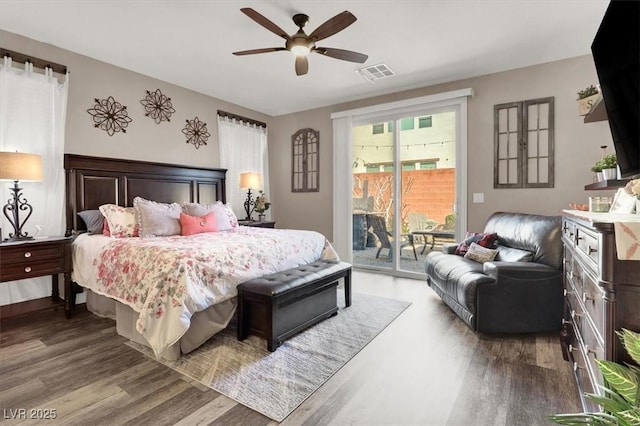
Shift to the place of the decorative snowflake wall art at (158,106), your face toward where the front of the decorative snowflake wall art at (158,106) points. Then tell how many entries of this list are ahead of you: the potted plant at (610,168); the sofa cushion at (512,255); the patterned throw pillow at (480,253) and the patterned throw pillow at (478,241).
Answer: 4

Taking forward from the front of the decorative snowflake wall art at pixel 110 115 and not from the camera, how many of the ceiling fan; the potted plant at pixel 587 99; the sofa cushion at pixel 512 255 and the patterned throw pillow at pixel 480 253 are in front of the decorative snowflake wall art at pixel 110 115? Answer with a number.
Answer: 4

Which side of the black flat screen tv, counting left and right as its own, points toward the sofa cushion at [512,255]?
right

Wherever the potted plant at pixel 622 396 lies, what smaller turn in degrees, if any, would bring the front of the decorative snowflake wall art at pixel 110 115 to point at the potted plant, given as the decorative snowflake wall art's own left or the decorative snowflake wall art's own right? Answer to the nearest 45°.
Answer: approximately 45° to the decorative snowflake wall art's own right

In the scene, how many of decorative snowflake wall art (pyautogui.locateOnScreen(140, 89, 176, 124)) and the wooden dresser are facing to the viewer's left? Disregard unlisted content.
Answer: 1

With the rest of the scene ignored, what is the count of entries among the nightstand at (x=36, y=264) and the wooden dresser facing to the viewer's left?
1

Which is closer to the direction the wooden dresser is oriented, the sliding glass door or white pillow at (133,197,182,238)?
the white pillow

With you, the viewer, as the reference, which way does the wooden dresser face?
facing to the left of the viewer

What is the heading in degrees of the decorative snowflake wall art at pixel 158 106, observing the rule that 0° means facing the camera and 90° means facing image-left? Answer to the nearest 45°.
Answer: approximately 315°

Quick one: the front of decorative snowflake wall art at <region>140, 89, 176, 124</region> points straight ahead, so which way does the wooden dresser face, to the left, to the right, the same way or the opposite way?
the opposite way

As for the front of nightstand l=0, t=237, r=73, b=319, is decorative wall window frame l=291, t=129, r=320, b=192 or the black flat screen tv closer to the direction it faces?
the black flat screen tv

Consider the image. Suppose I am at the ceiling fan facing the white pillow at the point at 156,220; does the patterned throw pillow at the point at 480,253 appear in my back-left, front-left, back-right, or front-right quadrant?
back-right

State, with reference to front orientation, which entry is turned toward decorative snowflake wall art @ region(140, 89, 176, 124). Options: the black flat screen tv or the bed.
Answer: the black flat screen tv
